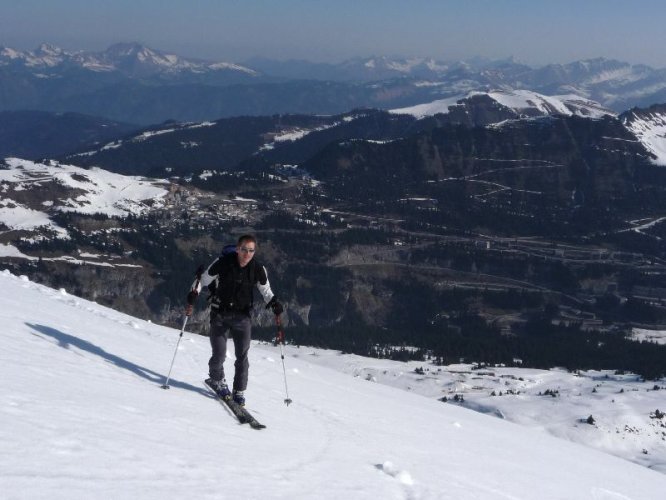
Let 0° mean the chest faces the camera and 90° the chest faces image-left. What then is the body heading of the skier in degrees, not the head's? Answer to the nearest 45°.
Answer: approximately 315°
